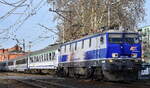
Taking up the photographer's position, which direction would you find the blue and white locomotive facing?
facing the viewer and to the right of the viewer
